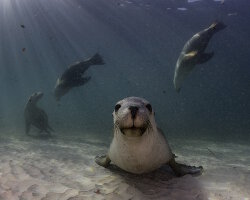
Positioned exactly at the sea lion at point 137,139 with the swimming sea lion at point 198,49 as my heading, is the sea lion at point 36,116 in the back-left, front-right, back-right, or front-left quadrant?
front-left

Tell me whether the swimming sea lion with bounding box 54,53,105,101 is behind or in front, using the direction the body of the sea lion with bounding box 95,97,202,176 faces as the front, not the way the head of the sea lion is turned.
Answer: behind

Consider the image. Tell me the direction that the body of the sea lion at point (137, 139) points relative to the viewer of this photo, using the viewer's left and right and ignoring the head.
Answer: facing the viewer

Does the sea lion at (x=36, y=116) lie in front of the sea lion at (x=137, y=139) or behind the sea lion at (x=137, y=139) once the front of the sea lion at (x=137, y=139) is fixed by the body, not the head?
behind

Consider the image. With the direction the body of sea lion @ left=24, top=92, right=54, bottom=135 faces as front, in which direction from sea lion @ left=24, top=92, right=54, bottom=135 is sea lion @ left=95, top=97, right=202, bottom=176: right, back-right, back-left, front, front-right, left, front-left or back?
left
